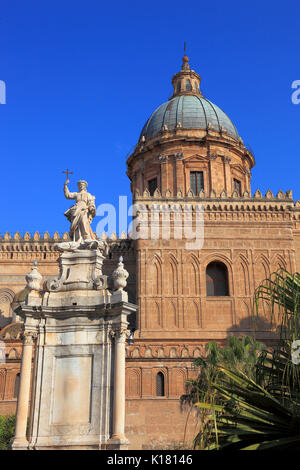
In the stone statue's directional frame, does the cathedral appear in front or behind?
behind

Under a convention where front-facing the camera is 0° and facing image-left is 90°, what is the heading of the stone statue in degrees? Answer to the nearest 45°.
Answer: approximately 0°
